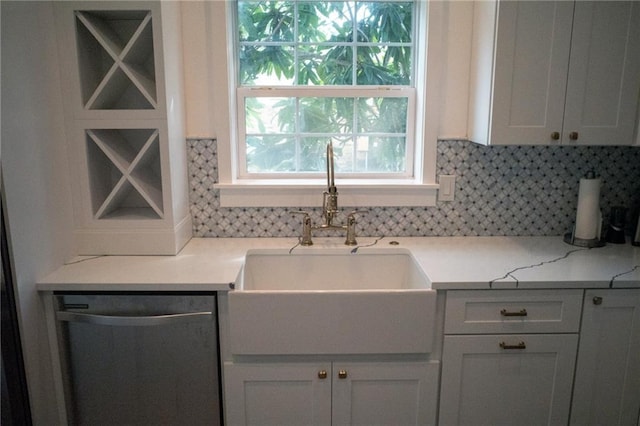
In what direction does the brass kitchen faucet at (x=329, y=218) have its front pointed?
toward the camera

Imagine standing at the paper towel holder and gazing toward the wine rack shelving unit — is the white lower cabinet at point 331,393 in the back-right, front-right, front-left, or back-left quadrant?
front-left

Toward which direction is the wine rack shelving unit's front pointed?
toward the camera

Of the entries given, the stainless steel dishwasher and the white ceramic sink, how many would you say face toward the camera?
2

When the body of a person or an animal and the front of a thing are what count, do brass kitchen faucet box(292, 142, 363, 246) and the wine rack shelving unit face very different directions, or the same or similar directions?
same or similar directions

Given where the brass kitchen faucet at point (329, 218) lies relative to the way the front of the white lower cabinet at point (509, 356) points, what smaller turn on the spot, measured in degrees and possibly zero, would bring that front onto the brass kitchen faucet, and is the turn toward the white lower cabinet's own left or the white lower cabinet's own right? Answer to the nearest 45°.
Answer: approximately 90° to the white lower cabinet's own right

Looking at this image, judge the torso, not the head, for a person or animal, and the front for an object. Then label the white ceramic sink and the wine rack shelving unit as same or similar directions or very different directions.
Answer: same or similar directions

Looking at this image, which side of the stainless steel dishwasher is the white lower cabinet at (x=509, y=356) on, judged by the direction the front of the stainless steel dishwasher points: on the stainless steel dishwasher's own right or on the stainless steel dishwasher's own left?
on the stainless steel dishwasher's own left

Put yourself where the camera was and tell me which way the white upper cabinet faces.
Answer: facing the viewer

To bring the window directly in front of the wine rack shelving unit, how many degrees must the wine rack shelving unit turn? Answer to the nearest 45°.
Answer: approximately 90° to its left

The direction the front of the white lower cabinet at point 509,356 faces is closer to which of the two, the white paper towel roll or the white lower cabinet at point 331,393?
the white lower cabinet

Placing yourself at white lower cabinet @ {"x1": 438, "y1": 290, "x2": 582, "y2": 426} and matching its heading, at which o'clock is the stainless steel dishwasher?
The stainless steel dishwasher is roughly at 2 o'clock from the white lower cabinet.

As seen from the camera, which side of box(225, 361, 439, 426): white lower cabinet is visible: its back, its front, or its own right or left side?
front
